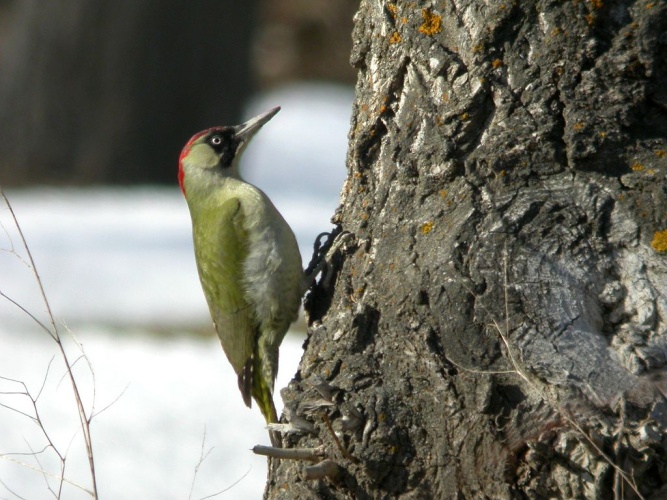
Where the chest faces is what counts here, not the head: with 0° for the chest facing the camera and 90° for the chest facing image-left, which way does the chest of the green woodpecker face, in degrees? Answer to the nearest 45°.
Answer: approximately 270°

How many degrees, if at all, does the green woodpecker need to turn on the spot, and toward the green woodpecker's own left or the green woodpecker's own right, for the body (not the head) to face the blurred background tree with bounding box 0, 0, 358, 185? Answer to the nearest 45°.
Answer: approximately 90° to the green woodpecker's own left
